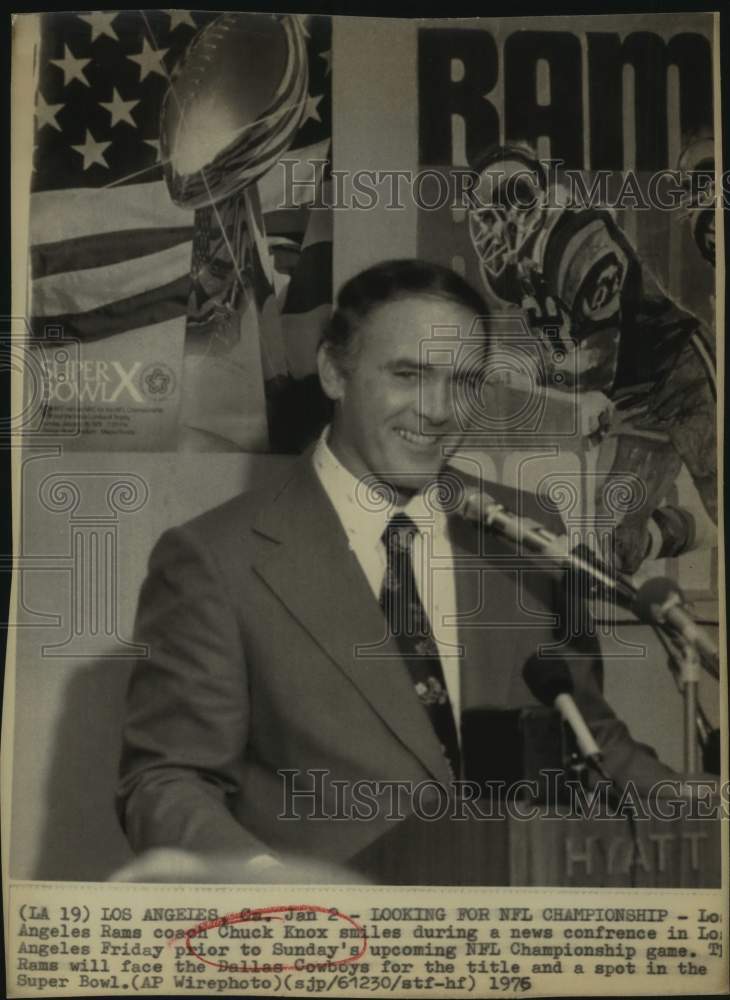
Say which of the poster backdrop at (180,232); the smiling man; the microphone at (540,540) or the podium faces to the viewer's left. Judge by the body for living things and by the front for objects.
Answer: the microphone

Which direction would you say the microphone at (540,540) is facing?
to the viewer's left

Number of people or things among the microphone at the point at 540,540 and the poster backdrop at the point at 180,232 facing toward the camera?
1

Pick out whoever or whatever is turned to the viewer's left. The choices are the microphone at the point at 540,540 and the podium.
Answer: the microphone
